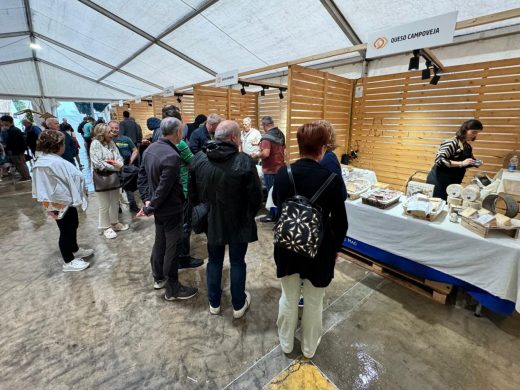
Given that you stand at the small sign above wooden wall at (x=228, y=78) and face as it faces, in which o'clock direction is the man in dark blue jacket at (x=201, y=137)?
The man in dark blue jacket is roughly at 11 o'clock from the small sign above wooden wall.

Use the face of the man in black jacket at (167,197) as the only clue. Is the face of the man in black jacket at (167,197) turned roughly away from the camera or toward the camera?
away from the camera

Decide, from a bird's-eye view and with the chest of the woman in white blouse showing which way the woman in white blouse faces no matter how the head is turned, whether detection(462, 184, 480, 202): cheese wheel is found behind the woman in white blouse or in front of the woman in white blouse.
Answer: in front

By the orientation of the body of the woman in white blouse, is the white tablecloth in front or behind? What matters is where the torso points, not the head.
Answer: in front

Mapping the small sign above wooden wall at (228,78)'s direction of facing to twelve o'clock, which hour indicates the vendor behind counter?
The vendor behind counter is roughly at 9 o'clock from the small sign above wooden wall.

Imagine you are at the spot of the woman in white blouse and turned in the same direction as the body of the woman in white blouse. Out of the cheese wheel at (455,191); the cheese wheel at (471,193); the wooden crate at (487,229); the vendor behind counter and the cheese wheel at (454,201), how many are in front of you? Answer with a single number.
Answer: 5

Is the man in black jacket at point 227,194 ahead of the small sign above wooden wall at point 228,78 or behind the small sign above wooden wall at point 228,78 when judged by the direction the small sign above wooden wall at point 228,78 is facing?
ahead

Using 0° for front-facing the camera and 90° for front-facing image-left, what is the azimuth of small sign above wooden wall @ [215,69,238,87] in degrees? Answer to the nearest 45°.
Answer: approximately 45°
